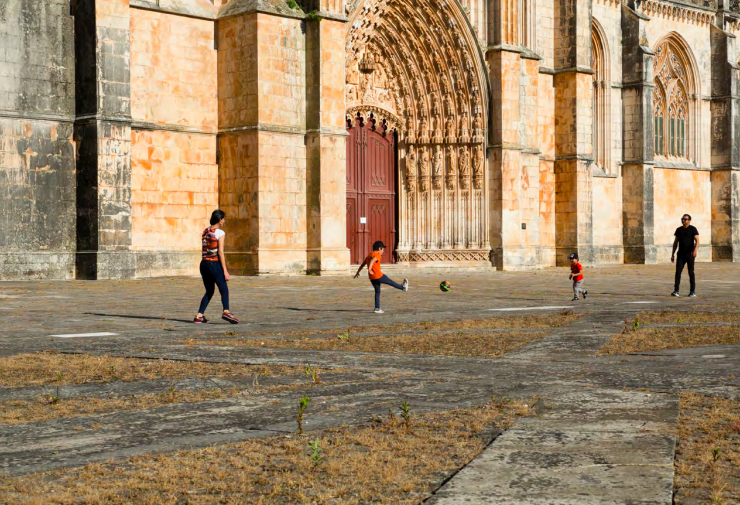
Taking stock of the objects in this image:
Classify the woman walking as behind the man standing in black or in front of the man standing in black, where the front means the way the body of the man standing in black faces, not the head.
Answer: in front

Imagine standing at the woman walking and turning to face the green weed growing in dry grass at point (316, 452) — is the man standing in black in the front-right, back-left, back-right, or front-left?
back-left

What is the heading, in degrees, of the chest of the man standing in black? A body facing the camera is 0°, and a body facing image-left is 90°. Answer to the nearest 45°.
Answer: approximately 45°

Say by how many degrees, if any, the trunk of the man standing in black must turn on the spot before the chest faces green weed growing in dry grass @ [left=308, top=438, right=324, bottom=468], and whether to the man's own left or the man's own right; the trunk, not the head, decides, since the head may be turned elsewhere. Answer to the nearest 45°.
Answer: approximately 45° to the man's own left

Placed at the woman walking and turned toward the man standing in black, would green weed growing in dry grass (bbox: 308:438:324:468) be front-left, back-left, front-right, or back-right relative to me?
back-right
